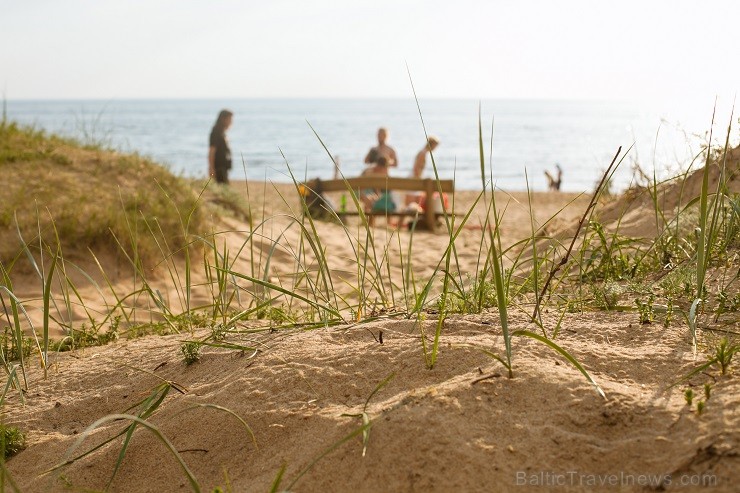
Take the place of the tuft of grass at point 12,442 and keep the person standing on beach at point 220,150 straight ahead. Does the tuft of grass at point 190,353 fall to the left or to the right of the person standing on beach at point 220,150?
right

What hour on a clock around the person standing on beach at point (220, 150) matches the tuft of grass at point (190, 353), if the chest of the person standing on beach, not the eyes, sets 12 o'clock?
The tuft of grass is roughly at 3 o'clock from the person standing on beach.

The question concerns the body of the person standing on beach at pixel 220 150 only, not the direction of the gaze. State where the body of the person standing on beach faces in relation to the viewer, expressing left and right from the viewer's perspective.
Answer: facing to the right of the viewer

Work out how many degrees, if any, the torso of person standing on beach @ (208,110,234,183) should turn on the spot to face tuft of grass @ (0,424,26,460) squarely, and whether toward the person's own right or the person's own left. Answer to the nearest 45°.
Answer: approximately 90° to the person's own right

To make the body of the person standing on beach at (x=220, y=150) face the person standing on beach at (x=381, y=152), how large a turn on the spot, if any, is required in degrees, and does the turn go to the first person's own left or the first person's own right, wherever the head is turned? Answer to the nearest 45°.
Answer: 0° — they already face them
